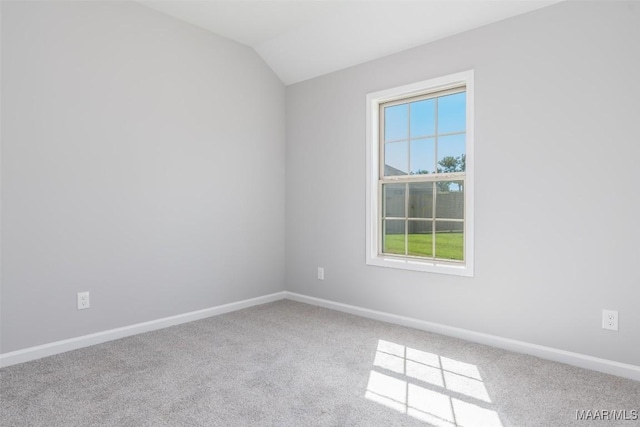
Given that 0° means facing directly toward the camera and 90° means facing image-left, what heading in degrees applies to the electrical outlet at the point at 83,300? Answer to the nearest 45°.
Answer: approximately 0°

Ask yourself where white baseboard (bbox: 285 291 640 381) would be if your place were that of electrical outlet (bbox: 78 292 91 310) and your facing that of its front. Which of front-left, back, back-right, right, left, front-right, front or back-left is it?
front-left
